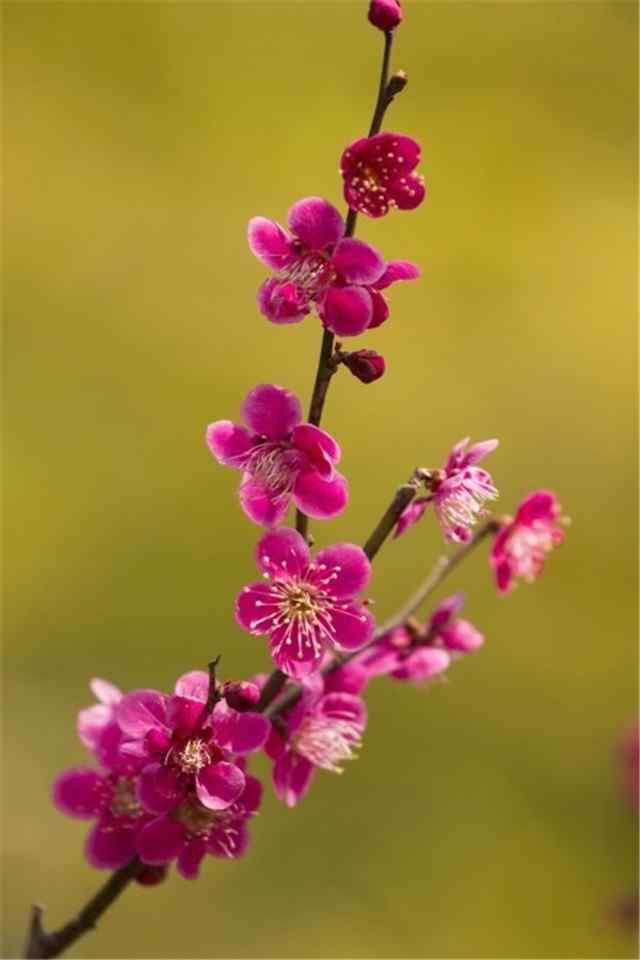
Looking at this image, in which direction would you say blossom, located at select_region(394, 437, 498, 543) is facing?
to the viewer's right

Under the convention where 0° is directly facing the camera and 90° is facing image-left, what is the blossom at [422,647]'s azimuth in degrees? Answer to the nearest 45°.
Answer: approximately 270°

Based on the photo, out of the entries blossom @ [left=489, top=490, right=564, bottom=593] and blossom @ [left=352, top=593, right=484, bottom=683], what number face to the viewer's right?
2

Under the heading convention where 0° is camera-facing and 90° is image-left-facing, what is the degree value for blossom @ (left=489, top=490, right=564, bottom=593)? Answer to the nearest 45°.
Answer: approximately 270°

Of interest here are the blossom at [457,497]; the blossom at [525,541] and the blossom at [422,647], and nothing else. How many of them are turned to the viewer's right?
3

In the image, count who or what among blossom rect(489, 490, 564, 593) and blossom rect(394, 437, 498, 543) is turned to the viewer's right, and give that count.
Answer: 2
